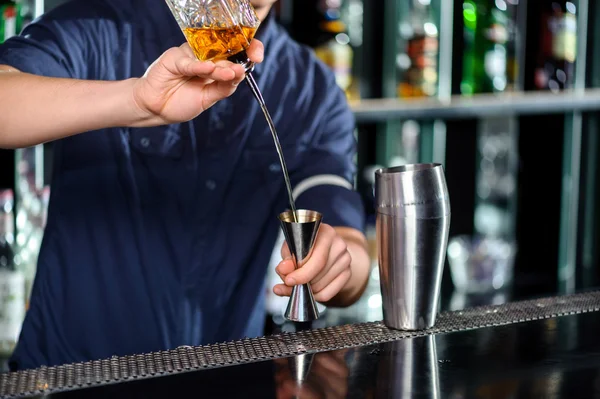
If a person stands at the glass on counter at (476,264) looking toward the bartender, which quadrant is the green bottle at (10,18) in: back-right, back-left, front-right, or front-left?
front-right

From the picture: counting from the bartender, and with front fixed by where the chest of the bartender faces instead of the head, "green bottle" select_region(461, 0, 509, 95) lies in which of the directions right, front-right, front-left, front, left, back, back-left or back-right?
left

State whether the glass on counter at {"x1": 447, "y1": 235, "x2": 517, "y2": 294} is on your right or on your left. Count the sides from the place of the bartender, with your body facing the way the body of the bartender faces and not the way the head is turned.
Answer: on your left

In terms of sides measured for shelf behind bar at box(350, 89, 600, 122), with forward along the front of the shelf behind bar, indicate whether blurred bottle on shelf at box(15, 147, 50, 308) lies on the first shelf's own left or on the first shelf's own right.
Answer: on the first shelf's own right

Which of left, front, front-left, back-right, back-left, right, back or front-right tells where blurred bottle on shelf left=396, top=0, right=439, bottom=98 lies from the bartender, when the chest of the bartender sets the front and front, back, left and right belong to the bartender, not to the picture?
left

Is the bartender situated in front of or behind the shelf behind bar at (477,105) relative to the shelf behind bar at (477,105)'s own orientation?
in front

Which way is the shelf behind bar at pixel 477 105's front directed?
toward the camera

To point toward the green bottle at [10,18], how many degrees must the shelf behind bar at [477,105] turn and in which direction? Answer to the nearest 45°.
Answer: approximately 45° to its right

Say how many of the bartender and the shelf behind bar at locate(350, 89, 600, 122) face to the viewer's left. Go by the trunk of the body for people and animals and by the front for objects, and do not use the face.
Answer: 0

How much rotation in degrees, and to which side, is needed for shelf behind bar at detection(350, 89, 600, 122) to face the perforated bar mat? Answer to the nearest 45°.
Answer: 0° — it already faces it

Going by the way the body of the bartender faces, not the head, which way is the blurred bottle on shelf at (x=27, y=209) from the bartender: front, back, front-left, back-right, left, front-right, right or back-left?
back

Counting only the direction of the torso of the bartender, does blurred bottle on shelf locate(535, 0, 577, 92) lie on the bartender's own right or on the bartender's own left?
on the bartender's own left

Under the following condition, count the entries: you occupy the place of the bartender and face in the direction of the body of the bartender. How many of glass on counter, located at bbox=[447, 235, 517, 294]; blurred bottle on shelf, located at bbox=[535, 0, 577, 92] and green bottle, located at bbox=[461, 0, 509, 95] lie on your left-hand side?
3
